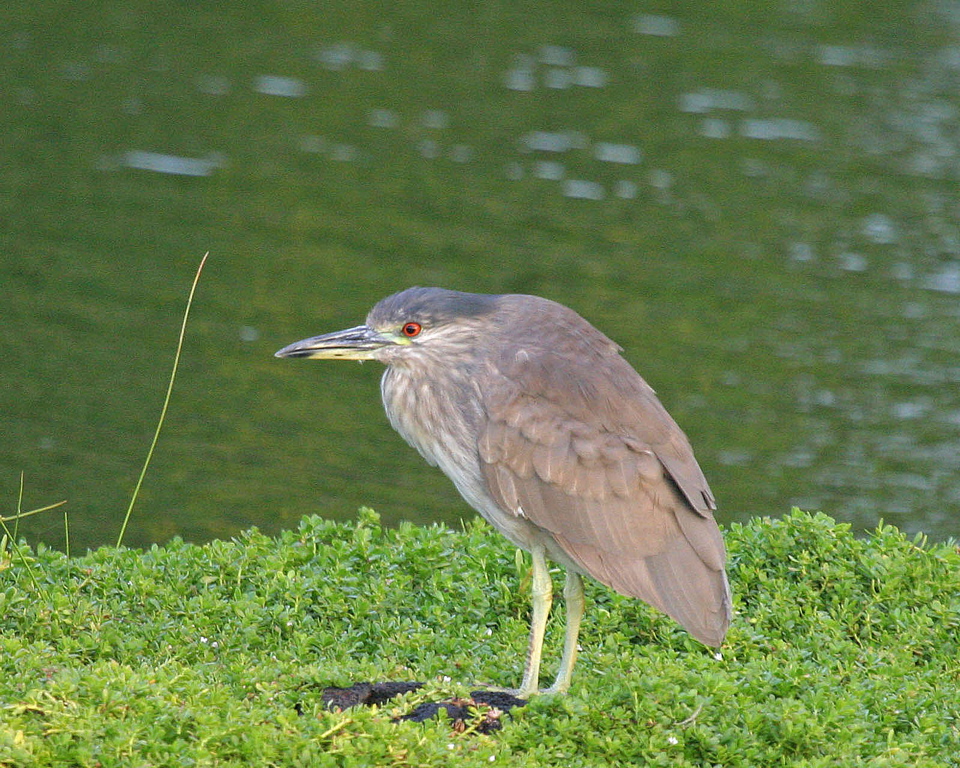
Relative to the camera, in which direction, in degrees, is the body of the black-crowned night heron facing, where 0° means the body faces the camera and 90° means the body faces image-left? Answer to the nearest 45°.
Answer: approximately 90°
